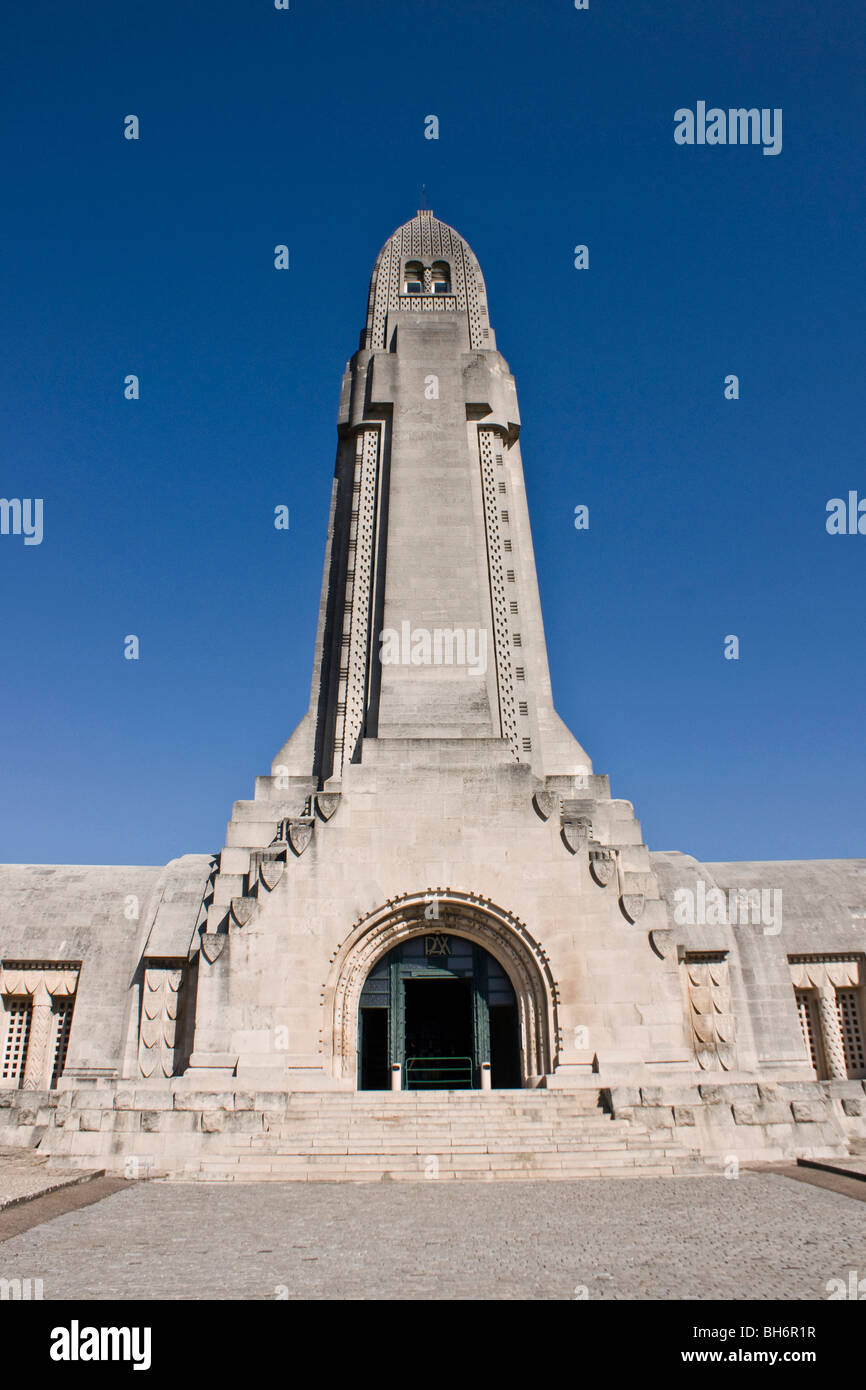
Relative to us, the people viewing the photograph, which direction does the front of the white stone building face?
facing the viewer
